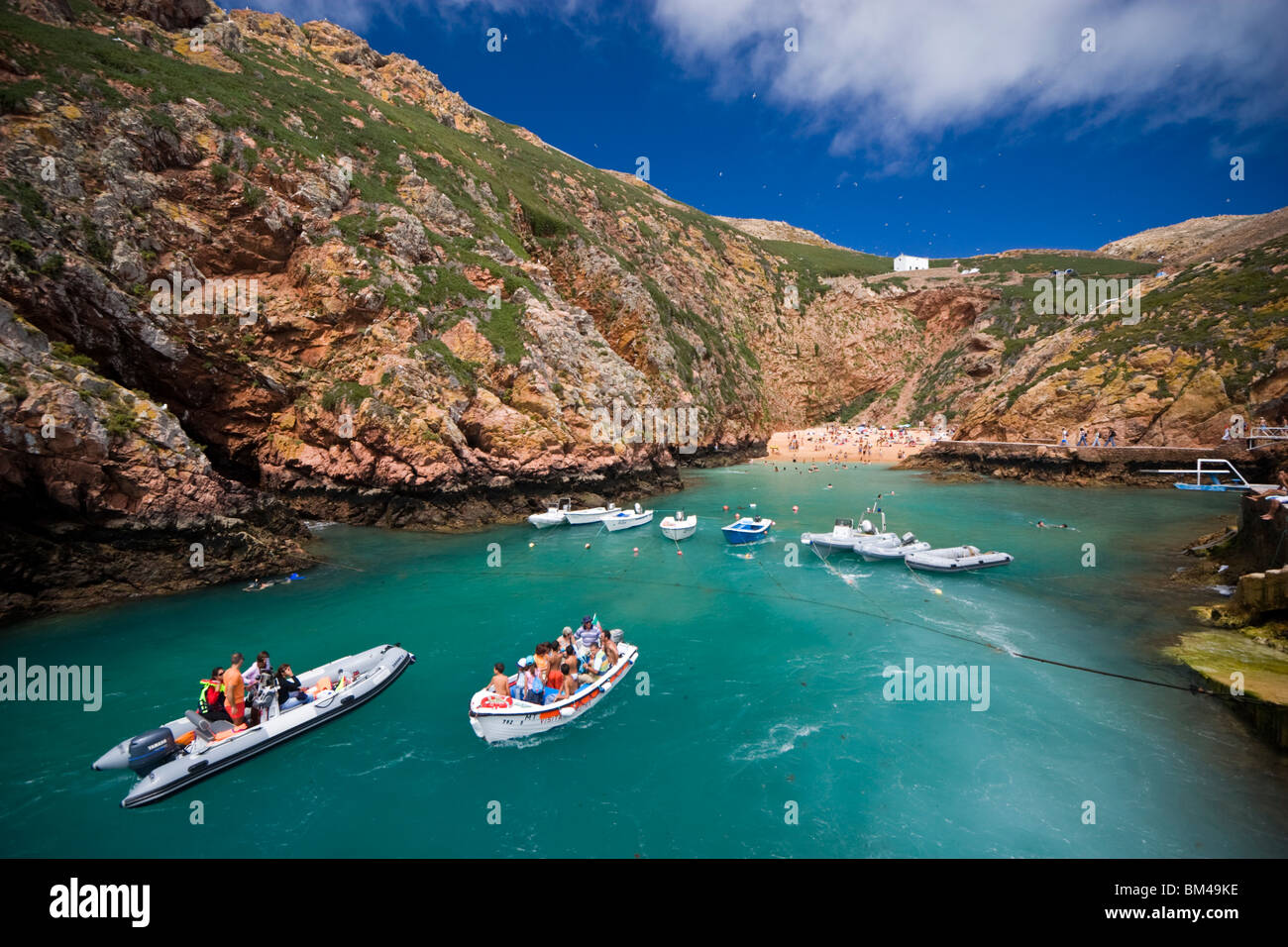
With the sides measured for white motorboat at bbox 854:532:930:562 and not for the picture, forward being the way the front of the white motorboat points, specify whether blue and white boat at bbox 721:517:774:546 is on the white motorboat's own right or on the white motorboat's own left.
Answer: on the white motorboat's own right

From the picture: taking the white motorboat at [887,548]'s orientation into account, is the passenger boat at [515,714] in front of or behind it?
in front

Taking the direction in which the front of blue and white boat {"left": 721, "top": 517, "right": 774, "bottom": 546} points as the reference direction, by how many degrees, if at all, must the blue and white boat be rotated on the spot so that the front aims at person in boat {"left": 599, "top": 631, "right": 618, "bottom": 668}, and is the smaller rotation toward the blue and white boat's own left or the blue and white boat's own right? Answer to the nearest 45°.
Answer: approximately 45° to the blue and white boat's own left

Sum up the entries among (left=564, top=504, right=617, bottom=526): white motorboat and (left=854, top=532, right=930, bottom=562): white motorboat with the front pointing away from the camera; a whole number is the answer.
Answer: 0

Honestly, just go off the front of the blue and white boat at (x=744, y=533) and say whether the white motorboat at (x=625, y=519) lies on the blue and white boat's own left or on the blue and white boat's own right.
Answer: on the blue and white boat's own right

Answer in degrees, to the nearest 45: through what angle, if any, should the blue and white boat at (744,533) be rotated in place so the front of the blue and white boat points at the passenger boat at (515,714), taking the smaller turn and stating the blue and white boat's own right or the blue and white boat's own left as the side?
approximately 45° to the blue and white boat's own left

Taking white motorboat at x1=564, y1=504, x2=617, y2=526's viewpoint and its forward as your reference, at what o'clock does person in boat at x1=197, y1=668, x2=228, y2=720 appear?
The person in boat is roughly at 11 o'clock from the white motorboat.

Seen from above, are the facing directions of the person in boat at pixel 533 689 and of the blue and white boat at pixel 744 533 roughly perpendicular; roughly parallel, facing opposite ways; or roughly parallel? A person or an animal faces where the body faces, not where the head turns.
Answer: roughly perpendicular

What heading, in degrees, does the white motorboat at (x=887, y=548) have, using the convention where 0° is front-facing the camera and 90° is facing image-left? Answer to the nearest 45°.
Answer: approximately 45°
